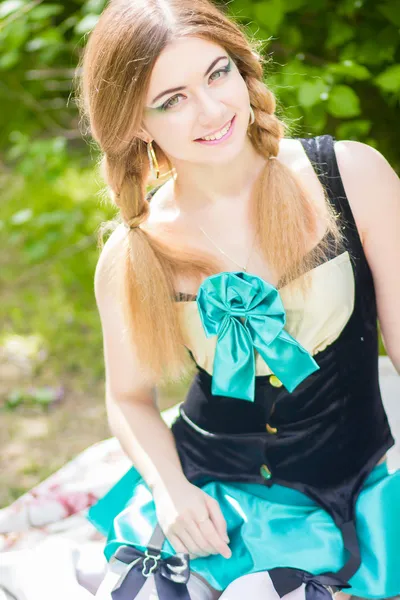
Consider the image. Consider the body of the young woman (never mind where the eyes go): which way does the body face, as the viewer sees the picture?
toward the camera
